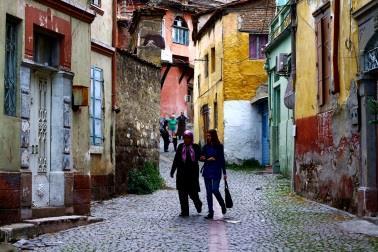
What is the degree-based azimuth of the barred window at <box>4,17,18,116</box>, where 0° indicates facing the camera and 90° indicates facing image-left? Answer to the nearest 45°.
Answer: approximately 315°

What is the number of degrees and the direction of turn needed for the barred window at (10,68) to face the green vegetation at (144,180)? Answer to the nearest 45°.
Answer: approximately 90° to its left

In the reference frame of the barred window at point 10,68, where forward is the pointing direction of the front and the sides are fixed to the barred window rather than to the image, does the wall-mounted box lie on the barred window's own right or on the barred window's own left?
on the barred window's own left

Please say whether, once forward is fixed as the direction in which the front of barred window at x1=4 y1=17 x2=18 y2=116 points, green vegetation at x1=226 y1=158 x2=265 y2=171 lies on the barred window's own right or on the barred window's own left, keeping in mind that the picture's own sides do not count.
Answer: on the barred window's own left

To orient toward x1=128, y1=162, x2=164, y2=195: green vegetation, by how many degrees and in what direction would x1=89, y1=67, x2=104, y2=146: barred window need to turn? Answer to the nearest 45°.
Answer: approximately 90° to its left

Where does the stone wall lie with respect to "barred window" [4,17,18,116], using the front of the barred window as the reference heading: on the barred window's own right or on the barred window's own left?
on the barred window's own left

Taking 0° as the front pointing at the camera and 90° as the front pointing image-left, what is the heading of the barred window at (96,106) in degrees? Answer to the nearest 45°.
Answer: approximately 315°

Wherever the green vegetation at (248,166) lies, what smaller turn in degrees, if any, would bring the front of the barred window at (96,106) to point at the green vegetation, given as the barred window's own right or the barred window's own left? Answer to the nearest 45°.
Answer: approximately 90° to the barred window's own left

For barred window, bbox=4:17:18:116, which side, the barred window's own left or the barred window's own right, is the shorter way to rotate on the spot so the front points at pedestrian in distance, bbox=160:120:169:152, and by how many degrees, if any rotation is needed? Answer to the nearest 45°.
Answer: approximately 135° to the barred window's own left

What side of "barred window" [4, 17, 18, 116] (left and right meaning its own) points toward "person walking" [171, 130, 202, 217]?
left
